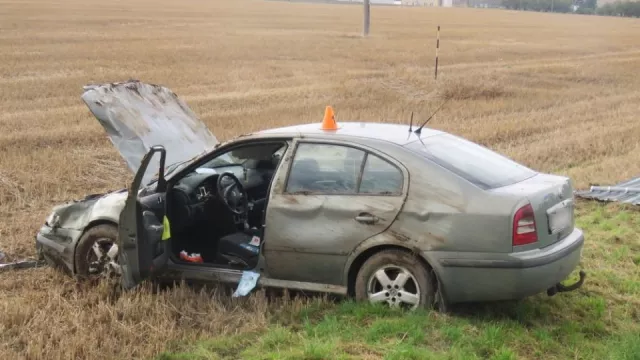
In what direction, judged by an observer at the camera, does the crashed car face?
facing away from the viewer and to the left of the viewer

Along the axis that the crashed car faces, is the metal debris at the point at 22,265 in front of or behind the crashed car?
in front

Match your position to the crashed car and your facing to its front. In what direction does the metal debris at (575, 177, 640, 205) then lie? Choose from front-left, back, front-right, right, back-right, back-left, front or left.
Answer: right
